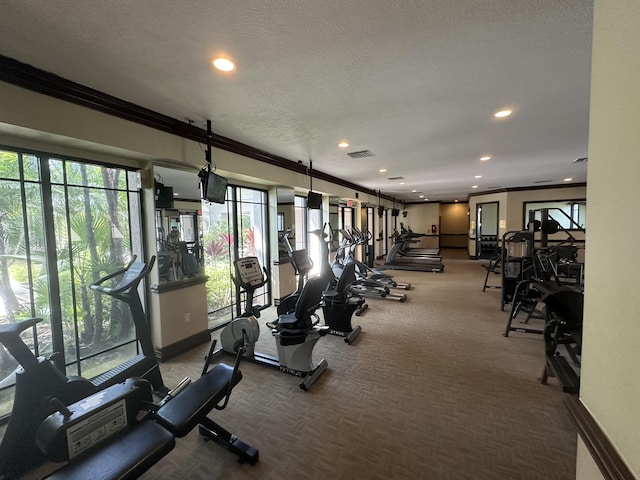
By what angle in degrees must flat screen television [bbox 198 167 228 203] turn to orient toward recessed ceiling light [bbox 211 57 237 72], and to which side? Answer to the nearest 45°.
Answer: approximately 45° to its right

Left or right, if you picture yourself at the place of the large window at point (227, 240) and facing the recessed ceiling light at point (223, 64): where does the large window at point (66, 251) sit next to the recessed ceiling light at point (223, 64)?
right

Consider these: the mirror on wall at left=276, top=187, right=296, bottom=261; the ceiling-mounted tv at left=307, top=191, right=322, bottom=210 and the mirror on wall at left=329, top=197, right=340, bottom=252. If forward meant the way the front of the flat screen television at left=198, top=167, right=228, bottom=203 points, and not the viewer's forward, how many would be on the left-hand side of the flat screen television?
3

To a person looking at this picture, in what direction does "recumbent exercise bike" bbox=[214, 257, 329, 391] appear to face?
facing away from the viewer and to the left of the viewer

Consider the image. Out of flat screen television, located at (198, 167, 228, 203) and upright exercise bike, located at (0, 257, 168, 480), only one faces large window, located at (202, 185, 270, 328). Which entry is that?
the upright exercise bike

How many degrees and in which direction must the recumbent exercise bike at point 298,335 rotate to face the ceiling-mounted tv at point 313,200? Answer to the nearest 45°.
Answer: approximately 45° to its right
